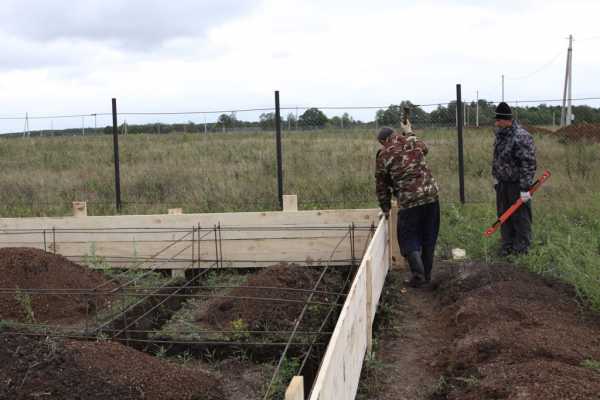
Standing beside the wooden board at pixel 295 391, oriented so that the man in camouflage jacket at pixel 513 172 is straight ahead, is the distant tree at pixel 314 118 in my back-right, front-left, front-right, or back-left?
front-left

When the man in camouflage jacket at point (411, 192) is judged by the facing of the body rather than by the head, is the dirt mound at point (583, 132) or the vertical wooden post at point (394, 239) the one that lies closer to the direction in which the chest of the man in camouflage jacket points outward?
the vertical wooden post

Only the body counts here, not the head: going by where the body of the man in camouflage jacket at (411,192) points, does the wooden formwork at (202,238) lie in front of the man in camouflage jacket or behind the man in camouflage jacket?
in front

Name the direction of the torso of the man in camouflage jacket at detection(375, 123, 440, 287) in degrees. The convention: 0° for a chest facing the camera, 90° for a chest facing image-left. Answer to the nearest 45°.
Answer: approximately 135°

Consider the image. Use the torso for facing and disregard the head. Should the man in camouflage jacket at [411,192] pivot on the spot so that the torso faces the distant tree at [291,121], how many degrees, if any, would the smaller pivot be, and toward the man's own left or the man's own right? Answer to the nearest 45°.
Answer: approximately 45° to the man's own right

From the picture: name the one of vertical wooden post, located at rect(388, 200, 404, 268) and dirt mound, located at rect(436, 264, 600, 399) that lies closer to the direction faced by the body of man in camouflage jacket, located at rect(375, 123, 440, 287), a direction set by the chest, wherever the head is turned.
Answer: the vertical wooden post

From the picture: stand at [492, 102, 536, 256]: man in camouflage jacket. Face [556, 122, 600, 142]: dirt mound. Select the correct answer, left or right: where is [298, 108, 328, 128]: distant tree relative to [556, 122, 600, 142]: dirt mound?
left

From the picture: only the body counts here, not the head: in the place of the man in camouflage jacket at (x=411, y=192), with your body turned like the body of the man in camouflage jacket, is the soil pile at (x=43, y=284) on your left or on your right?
on your left

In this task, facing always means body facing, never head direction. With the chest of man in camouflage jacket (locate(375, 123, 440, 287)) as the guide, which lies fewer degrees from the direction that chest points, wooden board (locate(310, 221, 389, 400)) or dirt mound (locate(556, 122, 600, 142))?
the dirt mound

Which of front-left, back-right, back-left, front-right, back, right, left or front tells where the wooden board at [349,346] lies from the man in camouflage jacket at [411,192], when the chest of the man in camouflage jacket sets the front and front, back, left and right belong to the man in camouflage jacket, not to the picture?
back-left

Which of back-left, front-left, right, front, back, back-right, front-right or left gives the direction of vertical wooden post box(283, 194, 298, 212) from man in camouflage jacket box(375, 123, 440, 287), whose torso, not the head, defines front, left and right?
front

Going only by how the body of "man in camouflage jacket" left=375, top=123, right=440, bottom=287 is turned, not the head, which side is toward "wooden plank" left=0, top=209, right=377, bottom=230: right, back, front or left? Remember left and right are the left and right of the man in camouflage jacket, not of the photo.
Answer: left

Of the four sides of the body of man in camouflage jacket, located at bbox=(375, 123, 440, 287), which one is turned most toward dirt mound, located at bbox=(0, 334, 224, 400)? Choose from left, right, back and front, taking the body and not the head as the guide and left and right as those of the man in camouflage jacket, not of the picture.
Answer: left
